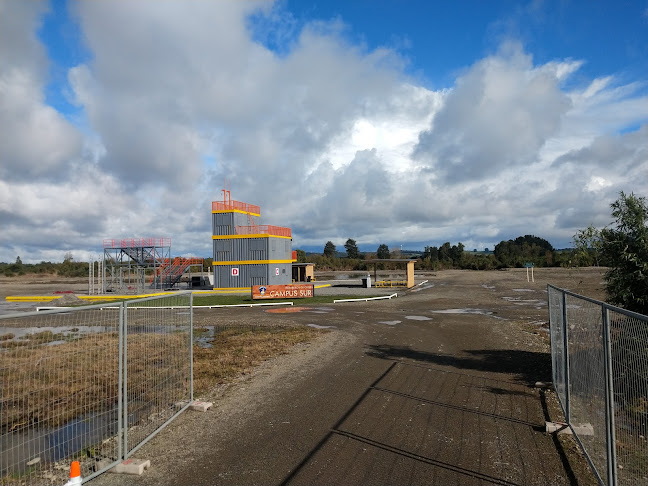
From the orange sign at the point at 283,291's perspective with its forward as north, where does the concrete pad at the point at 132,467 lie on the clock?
The concrete pad is roughly at 12 o'clock from the orange sign.

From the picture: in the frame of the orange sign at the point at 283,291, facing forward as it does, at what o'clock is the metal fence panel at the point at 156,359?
The metal fence panel is roughly at 12 o'clock from the orange sign.

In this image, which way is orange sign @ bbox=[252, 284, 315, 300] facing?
toward the camera

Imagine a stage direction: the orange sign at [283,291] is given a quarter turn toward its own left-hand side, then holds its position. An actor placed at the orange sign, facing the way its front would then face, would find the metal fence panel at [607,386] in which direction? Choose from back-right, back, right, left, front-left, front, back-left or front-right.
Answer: right

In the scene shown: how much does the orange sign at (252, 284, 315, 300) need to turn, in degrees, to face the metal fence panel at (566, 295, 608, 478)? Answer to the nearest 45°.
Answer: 0° — it already faces it

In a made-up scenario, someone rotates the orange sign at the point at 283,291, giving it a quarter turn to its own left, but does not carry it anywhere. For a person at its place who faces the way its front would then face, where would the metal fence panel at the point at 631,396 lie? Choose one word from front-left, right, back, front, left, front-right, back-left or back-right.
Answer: right

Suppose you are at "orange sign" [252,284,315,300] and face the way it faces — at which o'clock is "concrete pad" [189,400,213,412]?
The concrete pad is roughly at 12 o'clock from the orange sign.

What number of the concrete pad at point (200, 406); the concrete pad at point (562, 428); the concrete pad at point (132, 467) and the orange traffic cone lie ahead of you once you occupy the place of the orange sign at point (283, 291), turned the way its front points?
4

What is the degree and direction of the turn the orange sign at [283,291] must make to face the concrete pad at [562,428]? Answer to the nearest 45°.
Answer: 0° — it already faces it

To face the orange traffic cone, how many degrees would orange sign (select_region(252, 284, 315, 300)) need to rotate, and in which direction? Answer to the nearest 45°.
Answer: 0° — it already faces it

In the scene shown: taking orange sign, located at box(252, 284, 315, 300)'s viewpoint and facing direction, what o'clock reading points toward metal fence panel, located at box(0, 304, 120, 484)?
The metal fence panel is roughly at 12 o'clock from the orange sign.

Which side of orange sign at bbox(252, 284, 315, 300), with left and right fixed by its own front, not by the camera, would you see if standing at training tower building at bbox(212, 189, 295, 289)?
back
